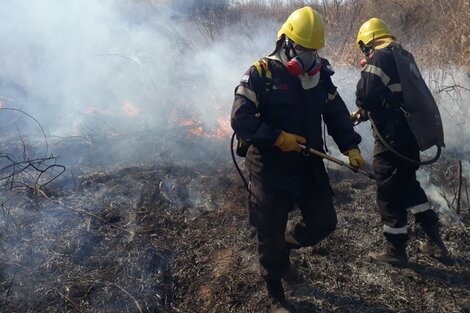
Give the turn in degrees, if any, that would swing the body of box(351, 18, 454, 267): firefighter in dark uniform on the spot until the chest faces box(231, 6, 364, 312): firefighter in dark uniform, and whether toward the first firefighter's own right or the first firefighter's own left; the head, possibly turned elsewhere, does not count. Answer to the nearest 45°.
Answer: approximately 45° to the first firefighter's own left

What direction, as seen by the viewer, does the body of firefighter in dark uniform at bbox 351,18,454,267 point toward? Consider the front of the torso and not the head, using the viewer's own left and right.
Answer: facing to the left of the viewer
